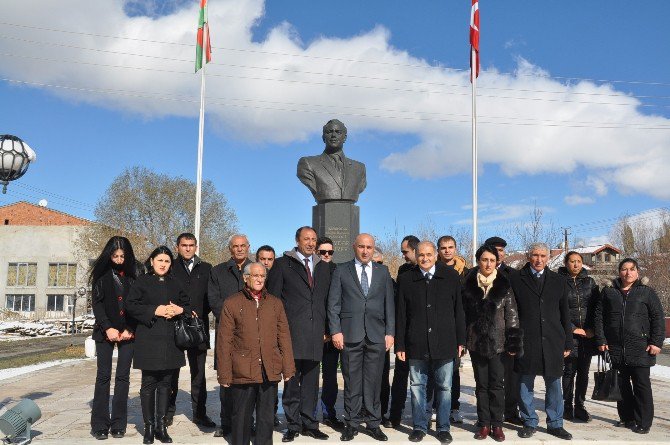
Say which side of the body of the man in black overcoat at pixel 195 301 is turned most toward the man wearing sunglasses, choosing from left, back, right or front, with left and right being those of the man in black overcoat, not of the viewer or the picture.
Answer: left

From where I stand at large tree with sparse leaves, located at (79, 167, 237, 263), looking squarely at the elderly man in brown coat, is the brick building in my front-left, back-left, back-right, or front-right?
back-right

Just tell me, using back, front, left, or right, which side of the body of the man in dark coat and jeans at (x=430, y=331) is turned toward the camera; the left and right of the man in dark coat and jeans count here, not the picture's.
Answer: front

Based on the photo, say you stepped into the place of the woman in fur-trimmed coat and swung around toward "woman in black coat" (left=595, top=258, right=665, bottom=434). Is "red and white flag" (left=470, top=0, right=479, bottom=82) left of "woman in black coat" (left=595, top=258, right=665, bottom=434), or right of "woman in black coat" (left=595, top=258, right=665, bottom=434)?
left

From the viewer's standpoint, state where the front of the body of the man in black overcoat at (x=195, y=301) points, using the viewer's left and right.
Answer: facing the viewer

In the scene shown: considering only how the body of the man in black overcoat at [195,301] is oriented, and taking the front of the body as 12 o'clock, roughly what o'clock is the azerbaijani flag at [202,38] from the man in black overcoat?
The azerbaijani flag is roughly at 6 o'clock from the man in black overcoat.

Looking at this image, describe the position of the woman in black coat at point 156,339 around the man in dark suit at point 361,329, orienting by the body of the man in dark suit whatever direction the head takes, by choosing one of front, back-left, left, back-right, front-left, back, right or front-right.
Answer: right

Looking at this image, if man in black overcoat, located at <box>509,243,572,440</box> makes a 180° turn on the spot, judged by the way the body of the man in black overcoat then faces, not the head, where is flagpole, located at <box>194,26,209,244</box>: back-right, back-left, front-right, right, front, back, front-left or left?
front-left

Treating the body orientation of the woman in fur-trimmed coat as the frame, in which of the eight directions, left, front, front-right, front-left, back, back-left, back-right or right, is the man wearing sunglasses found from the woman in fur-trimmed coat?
right

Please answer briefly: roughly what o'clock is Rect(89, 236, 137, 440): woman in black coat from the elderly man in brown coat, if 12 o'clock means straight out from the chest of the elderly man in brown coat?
The woman in black coat is roughly at 4 o'clock from the elderly man in brown coat.

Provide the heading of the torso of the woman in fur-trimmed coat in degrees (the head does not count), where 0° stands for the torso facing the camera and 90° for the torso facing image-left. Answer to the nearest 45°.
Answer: approximately 0°
